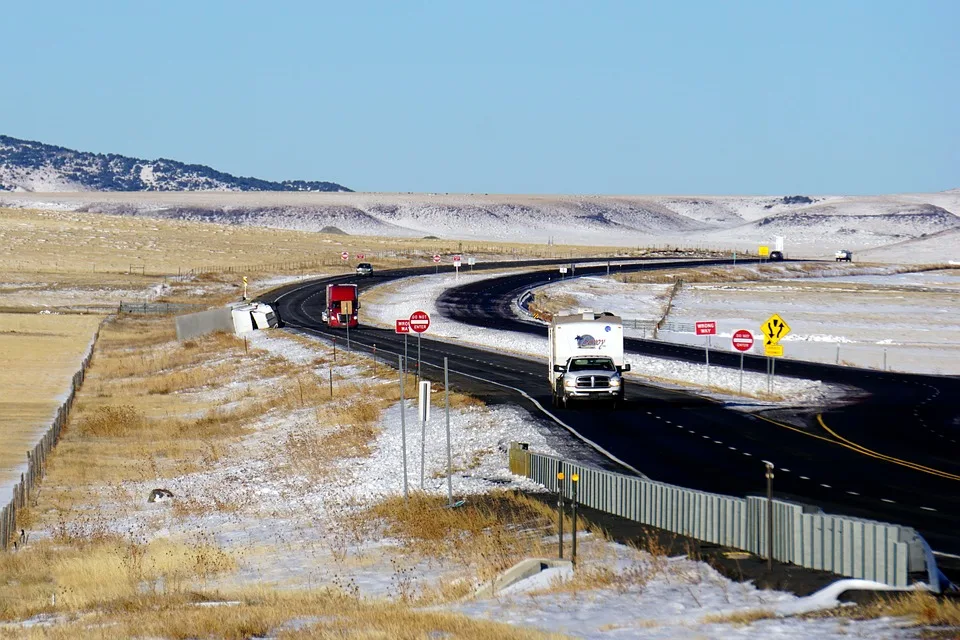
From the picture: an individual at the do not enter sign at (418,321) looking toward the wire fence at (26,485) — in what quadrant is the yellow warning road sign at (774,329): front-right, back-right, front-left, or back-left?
back-left

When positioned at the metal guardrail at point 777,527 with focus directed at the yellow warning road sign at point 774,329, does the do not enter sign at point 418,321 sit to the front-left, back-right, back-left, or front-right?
front-left

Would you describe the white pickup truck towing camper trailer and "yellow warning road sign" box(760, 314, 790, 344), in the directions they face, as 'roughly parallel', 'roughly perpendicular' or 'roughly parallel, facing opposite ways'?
roughly parallel

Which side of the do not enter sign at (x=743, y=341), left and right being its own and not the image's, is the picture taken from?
front

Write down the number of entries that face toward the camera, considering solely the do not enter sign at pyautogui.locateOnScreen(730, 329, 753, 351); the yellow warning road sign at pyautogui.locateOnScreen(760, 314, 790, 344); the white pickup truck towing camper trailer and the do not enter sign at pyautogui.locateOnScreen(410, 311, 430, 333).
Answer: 4

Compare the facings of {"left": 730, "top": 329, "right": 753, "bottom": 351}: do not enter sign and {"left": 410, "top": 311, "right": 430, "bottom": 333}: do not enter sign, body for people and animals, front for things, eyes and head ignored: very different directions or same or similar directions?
same or similar directions

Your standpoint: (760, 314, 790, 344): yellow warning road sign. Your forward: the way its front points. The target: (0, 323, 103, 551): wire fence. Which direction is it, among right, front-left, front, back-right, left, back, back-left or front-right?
front-right

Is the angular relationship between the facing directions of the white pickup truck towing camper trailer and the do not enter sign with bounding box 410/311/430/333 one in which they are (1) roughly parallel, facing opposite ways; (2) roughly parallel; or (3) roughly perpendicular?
roughly parallel

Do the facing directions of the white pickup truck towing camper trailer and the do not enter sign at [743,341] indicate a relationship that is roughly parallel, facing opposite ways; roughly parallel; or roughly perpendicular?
roughly parallel

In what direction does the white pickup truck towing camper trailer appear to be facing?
toward the camera

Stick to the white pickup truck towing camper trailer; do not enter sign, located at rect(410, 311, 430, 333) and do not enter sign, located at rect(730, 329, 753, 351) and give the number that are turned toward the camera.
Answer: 3

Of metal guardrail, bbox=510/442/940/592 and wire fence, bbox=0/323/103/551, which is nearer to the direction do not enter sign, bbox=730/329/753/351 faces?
the metal guardrail
